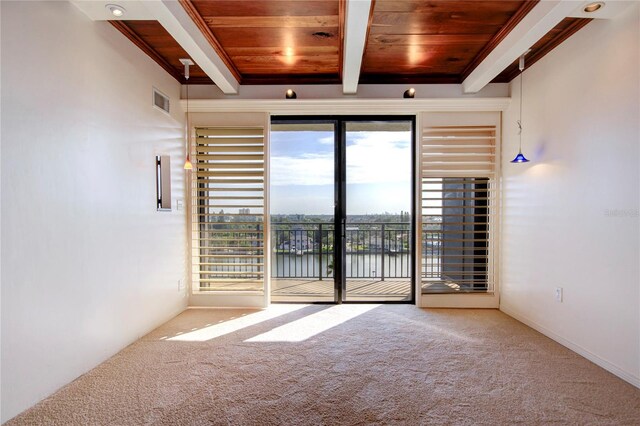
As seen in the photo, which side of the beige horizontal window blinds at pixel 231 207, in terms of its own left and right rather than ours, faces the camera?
front

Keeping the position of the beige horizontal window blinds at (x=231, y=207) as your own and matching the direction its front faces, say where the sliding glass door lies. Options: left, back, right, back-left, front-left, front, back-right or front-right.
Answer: left

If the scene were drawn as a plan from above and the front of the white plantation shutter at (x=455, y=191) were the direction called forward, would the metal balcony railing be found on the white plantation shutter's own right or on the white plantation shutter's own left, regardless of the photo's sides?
on the white plantation shutter's own right

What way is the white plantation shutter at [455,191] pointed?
toward the camera

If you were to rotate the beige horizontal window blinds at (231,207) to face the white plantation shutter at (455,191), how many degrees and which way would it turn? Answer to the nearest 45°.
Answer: approximately 90° to its left

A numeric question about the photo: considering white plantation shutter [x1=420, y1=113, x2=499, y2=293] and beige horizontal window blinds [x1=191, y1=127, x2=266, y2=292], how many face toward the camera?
2

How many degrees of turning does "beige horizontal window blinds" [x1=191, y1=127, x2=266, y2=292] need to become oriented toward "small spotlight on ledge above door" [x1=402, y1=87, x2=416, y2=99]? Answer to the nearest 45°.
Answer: approximately 90° to its left
